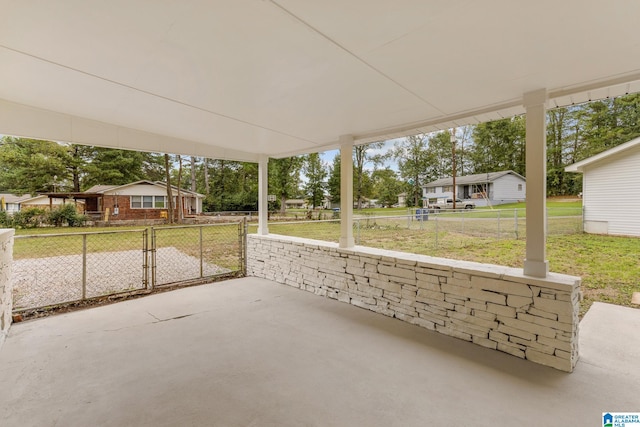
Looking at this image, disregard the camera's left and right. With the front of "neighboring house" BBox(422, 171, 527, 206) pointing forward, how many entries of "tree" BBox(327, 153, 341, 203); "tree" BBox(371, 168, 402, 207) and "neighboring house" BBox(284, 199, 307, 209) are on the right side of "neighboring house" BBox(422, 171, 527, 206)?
3

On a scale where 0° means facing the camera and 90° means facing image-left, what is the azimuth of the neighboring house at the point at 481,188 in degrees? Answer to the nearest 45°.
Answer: approximately 45°

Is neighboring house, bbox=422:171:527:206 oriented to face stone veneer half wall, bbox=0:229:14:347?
yes

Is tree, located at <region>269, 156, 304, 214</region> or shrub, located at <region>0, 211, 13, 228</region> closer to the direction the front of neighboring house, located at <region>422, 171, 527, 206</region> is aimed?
the shrub

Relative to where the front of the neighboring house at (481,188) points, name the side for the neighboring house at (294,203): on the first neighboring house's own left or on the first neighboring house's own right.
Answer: on the first neighboring house's own right

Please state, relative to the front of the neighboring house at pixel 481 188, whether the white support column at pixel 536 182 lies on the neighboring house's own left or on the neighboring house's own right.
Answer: on the neighboring house's own left

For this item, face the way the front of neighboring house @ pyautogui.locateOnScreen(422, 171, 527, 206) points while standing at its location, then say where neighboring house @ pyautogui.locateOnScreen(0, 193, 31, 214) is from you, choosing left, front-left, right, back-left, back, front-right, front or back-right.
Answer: front-right

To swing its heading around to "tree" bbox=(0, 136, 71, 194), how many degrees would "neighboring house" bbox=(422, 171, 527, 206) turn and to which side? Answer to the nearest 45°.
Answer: approximately 45° to its right

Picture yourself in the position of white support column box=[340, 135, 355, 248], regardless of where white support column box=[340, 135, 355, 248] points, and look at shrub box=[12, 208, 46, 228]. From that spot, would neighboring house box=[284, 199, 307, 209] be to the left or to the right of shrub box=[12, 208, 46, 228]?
right

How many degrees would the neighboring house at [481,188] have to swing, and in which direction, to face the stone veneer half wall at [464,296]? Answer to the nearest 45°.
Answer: approximately 45° to its left

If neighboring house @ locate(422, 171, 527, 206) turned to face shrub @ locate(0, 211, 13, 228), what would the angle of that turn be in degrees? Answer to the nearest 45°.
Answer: approximately 45° to its right

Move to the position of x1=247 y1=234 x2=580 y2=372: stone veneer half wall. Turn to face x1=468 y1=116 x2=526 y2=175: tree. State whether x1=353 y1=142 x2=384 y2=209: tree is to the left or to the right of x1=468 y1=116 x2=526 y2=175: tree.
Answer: left

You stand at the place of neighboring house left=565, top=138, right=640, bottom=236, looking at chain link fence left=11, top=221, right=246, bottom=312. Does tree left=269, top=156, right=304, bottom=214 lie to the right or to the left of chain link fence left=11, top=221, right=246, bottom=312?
right

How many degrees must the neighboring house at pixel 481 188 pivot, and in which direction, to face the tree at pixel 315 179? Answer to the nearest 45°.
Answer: approximately 90° to its right
